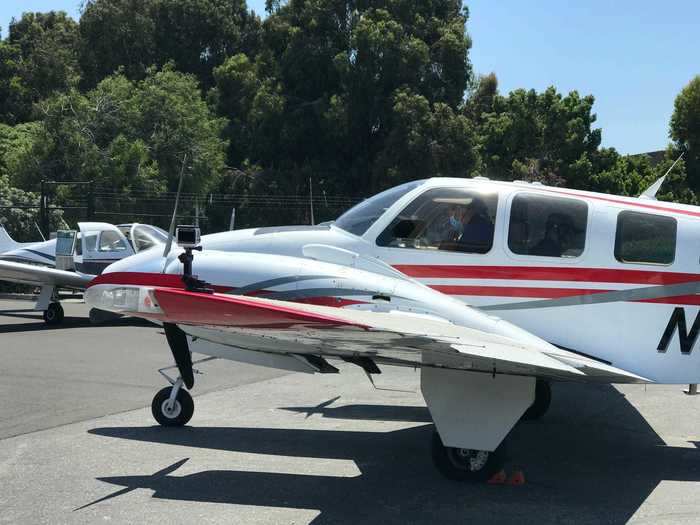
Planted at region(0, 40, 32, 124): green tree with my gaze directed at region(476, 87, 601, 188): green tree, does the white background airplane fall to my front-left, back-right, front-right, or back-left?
front-right

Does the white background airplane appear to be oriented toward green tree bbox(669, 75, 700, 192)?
no

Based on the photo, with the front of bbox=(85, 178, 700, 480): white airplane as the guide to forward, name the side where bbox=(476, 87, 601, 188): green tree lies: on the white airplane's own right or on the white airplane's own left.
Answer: on the white airplane's own right

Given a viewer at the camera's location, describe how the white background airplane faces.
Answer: facing the viewer and to the right of the viewer

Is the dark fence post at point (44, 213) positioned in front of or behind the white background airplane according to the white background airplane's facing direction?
behind

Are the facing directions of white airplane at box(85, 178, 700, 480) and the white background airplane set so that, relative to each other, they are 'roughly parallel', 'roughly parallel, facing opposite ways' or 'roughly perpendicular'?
roughly parallel, facing opposite ways

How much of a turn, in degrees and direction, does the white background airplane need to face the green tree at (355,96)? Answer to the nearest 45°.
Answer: approximately 90° to its left

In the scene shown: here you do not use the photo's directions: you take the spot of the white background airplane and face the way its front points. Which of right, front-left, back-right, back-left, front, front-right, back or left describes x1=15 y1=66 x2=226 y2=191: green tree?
back-left

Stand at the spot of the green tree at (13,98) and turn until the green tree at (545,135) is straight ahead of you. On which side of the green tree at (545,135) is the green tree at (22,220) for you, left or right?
right

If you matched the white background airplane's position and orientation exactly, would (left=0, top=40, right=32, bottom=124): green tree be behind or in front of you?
behind

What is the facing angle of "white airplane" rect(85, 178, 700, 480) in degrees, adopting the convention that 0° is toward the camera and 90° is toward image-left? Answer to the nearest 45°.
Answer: approximately 90°

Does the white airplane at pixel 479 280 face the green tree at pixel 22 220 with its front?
no

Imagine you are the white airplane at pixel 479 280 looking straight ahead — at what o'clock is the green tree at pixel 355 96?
The green tree is roughly at 3 o'clock from the white airplane.

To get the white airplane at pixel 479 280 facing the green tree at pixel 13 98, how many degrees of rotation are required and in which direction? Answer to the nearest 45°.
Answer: approximately 45° to its right

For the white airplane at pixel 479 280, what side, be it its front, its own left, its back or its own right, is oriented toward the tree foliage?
right

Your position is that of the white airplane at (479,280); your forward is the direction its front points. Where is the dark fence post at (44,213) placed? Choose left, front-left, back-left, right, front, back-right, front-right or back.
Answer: front-right

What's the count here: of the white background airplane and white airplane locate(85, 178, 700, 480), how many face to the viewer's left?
1

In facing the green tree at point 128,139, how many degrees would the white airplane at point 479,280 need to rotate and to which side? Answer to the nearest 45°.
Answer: approximately 45° to its right
